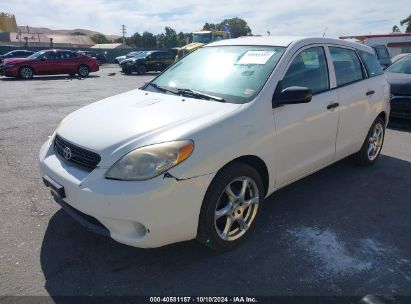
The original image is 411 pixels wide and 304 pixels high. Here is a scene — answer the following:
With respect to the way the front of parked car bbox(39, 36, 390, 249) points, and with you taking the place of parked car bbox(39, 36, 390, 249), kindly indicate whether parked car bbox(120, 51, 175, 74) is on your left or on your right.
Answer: on your right

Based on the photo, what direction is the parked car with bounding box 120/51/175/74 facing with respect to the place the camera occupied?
facing the viewer and to the left of the viewer

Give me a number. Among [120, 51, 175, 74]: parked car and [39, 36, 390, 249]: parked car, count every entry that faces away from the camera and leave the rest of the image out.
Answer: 0

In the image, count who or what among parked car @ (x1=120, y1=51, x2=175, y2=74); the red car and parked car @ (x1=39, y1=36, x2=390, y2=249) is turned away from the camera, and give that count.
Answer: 0

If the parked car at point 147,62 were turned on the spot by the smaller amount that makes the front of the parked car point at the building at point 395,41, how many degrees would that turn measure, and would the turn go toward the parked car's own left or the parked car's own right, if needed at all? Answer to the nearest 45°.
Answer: approximately 135° to the parked car's own left

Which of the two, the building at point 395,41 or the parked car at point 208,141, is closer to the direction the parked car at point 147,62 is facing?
the parked car

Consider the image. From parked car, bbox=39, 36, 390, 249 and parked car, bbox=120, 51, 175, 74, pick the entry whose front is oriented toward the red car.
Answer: parked car, bbox=120, 51, 175, 74

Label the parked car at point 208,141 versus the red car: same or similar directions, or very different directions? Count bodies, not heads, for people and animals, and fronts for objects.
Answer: same or similar directions

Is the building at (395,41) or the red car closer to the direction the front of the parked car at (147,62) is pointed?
the red car

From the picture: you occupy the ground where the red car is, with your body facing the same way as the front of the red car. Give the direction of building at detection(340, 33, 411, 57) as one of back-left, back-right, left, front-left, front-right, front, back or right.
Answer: back

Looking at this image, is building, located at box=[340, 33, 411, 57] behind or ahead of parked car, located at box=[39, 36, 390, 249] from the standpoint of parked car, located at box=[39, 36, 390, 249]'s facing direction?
behind

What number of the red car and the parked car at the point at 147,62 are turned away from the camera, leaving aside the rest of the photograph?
0

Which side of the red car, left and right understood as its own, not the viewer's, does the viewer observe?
left

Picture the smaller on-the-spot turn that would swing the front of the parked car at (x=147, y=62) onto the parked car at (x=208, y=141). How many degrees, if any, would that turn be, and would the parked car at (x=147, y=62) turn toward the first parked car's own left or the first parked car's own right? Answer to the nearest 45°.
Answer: approximately 45° to the first parked car's own left

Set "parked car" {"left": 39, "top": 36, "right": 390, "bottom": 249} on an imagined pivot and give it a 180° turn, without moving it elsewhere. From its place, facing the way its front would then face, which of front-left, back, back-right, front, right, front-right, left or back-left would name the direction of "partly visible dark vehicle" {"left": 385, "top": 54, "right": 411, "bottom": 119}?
front

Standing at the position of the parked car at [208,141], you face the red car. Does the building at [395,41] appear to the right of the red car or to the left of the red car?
right

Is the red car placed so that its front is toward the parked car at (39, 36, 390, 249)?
no

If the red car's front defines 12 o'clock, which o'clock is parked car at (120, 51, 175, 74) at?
The parked car is roughly at 5 o'clock from the red car.
